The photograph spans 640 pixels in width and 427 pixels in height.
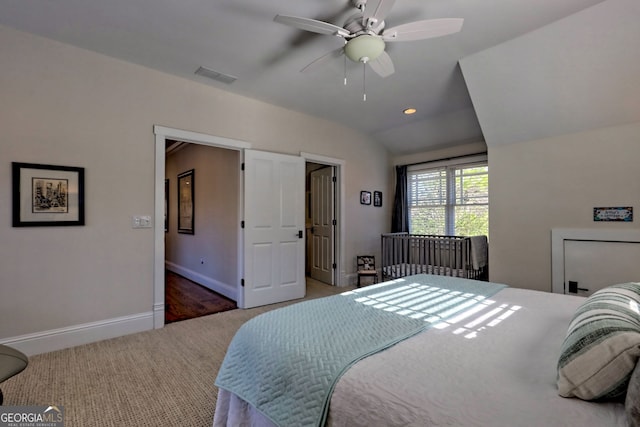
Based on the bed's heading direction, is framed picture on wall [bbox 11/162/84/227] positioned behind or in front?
in front

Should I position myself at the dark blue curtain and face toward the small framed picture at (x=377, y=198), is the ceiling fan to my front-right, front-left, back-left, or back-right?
front-left

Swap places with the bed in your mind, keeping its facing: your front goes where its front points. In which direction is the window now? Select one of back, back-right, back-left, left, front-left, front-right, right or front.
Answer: front-right

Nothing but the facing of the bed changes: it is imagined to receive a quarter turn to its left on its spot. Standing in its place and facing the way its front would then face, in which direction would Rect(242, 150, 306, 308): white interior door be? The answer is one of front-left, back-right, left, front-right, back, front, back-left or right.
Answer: right

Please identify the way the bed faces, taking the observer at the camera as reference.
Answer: facing away from the viewer and to the left of the viewer

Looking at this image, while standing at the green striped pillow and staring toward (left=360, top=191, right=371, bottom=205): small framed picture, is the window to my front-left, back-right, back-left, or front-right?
front-right

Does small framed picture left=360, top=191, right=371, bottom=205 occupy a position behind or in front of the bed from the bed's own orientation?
in front

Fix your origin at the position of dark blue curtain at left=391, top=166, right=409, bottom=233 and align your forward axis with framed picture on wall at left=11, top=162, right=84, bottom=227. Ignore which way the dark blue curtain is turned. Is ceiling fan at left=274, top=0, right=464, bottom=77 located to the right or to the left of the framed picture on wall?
left

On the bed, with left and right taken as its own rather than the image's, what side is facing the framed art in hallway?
front
